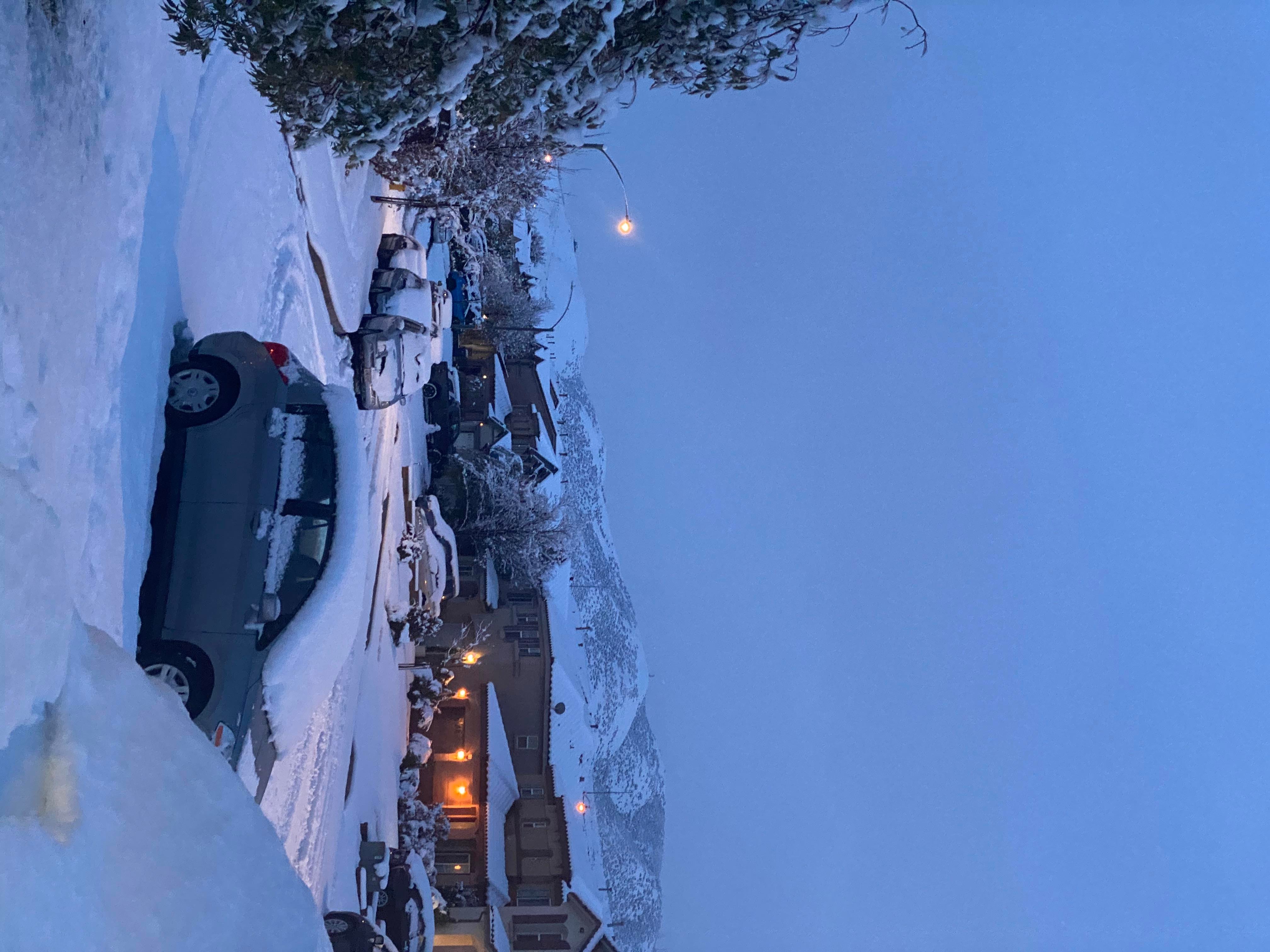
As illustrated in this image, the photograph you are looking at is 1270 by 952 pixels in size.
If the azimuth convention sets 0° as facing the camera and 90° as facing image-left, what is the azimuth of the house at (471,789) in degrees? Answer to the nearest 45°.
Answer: approximately 0°

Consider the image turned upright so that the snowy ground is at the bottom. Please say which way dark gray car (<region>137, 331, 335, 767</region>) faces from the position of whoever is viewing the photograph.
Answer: facing to the right of the viewer

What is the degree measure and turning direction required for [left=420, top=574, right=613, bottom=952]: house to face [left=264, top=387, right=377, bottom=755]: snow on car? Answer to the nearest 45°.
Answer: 0° — it already faces it

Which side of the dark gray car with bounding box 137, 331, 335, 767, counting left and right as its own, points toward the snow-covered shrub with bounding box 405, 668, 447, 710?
left

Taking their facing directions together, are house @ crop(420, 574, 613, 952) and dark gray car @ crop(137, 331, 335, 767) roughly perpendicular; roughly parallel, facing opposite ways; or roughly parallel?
roughly perpendicular

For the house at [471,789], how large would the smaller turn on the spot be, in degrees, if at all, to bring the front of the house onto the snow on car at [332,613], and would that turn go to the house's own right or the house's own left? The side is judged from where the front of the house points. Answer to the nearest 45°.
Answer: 0° — it already faces it
